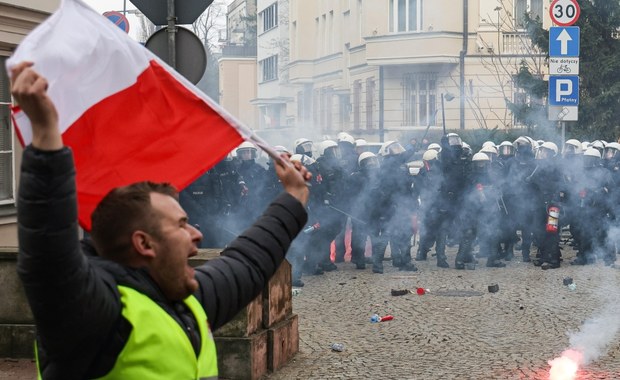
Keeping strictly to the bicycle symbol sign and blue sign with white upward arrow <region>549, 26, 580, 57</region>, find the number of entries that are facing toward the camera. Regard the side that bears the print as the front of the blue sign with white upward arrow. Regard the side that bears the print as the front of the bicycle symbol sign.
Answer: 2

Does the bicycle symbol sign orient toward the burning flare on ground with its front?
yes

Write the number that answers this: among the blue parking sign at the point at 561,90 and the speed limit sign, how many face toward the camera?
2
